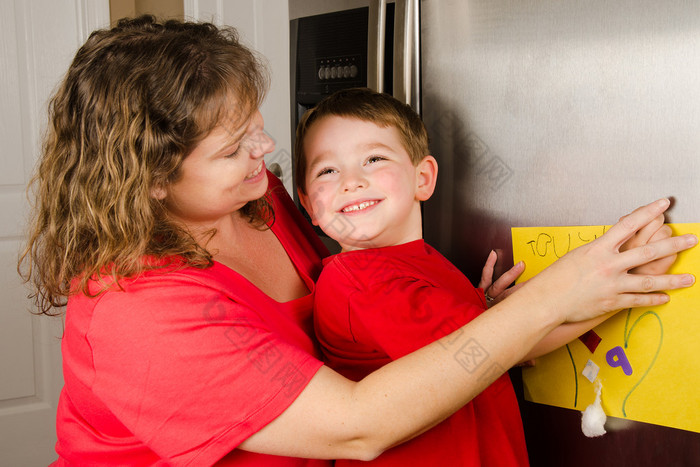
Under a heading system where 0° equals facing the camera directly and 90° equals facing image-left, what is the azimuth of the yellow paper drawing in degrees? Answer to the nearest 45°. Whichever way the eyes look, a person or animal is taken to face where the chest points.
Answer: approximately 0°
